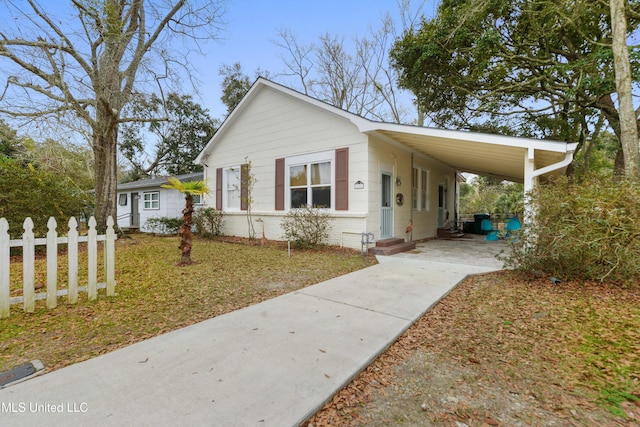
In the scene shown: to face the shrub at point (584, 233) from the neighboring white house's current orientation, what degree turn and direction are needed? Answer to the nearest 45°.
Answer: approximately 45° to its left

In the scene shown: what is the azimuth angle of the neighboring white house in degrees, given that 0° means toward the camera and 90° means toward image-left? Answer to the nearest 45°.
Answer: approximately 45°

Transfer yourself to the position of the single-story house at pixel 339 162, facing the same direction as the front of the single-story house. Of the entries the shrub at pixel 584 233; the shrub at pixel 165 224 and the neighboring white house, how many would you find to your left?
1

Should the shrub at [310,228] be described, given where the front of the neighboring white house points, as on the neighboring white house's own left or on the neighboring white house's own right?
on the neighboring white house's own left

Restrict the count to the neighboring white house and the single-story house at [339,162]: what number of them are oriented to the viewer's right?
0

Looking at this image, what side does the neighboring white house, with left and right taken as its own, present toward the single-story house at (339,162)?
left

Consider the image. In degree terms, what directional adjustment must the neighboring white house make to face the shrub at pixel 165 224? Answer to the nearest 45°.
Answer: approximately 45° to its left

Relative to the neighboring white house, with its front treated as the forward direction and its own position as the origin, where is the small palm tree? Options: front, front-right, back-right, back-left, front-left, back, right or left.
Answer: front-left

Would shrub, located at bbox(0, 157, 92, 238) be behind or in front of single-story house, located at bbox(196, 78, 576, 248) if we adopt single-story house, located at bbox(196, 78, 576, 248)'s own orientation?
in front
